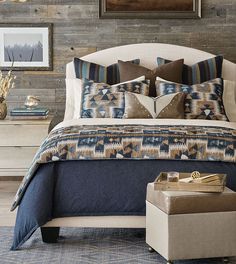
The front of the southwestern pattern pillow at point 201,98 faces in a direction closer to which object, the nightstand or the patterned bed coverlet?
the patterned bed coverlet

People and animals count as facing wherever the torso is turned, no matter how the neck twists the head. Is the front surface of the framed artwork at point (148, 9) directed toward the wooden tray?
yes

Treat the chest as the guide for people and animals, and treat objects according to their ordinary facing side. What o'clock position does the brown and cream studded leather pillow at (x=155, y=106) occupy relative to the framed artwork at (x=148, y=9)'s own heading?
The brown and cream studded leather pillow is roughly at 12 o'clock from the framed artwork.

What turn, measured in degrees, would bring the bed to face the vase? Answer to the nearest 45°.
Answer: approximately 135° to its right

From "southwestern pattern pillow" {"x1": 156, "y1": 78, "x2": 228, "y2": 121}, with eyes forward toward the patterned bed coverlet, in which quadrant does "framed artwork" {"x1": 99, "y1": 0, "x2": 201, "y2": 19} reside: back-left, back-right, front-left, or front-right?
back-right

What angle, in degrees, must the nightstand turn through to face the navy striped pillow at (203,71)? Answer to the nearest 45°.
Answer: approximately 90° to its left

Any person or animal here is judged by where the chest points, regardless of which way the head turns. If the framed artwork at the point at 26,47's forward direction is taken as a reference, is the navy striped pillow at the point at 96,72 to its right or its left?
on its left

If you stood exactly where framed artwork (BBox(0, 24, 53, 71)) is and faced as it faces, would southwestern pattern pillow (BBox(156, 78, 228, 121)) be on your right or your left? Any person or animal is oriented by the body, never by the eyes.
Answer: on your left
